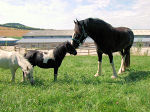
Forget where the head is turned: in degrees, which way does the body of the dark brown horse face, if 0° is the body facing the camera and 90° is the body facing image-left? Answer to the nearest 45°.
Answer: approximately 45°
